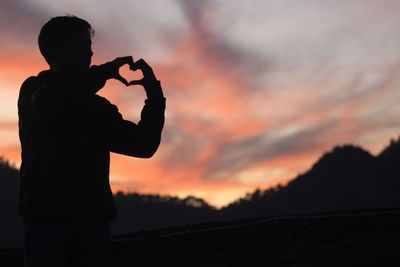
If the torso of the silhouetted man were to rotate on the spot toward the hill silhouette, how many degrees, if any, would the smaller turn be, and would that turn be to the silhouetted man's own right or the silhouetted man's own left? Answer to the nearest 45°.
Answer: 0° — they already face it

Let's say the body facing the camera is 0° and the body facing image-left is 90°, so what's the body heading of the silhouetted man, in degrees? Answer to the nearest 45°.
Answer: approximately 225°
